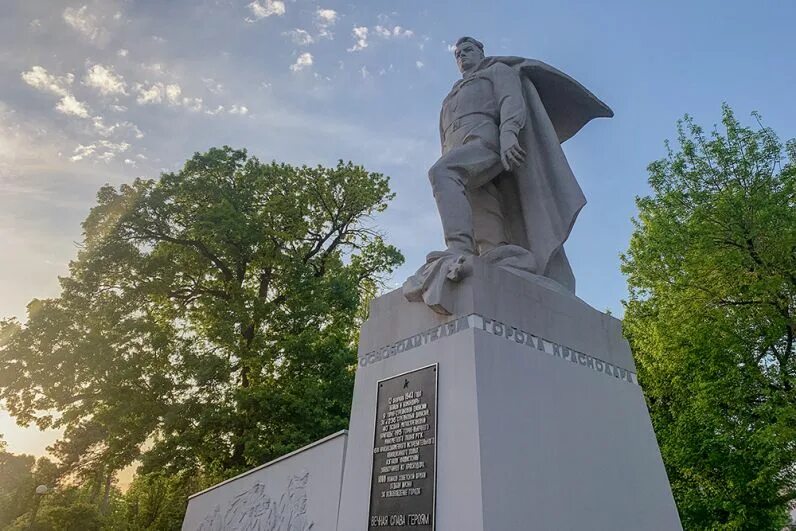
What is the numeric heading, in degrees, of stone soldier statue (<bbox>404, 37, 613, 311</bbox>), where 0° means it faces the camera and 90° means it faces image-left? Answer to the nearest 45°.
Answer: approximately 45°

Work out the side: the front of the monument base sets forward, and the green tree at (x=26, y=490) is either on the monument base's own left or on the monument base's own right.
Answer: on the monument base's own right

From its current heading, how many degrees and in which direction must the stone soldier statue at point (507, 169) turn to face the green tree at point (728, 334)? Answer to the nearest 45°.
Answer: approximately 180°

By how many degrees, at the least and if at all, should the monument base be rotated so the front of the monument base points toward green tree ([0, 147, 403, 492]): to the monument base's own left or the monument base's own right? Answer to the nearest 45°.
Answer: approximately 90° to the monument base's own right

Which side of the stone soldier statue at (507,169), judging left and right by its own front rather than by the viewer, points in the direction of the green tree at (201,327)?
right

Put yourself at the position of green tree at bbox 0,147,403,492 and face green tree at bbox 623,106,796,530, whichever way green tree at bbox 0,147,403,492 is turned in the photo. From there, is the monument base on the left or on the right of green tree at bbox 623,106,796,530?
right

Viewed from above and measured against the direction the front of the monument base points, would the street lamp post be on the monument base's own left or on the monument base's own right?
on the monument base's own right

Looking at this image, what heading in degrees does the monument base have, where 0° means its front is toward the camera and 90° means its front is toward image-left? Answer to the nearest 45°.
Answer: approximately 45°

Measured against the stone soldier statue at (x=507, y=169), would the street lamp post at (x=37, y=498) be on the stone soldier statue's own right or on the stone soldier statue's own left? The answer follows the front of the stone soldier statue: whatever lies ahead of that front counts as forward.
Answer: on the stone soldier statue's own right
